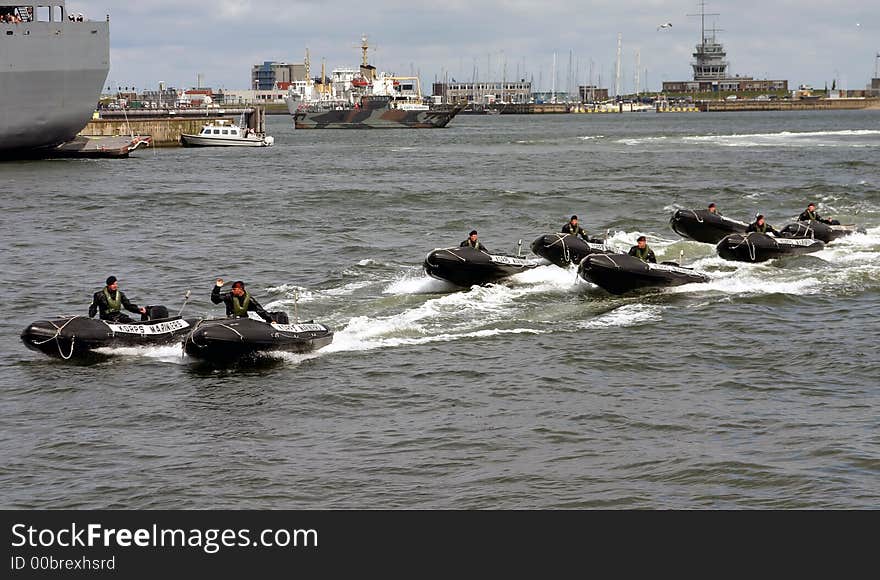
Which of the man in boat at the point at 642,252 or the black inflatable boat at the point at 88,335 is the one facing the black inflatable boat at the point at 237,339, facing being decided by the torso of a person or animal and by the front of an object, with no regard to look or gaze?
the man in boat

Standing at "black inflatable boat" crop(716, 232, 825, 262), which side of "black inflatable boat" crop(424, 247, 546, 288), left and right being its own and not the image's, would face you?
back

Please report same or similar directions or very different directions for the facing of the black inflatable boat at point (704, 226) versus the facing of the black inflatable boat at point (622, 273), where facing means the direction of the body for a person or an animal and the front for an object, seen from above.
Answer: same or similar directions

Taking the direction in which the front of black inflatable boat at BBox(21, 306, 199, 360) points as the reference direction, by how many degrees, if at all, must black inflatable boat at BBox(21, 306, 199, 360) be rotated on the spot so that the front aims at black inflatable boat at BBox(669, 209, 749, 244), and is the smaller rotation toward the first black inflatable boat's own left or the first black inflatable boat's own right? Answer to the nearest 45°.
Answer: approximately 180°

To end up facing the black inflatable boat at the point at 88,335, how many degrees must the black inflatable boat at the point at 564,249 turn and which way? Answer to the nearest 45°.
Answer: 0° — it already faces it

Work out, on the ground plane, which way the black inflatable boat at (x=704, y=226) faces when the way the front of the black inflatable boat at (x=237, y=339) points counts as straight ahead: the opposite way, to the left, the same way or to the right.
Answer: the same way

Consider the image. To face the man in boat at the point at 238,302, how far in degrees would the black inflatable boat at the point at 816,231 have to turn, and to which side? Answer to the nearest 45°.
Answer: approximately 45° to its left

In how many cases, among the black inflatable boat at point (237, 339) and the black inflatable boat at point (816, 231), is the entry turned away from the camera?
0

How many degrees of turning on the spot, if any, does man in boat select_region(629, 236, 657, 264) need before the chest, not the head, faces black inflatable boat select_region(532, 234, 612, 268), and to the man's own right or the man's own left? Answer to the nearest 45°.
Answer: approximately 90° to the man's own right

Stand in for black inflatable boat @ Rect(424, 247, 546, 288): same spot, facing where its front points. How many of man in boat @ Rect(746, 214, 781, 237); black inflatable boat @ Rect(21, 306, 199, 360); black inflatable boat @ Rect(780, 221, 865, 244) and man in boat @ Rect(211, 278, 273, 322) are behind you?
2

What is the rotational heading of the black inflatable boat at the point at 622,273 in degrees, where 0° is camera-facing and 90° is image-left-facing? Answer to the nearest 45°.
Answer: approximately 45°

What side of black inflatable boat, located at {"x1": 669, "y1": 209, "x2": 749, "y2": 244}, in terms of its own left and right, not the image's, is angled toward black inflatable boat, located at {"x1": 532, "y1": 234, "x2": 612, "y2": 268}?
front

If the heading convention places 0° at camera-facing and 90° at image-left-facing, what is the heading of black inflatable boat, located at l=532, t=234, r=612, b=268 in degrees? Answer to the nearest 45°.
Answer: approximately 45°

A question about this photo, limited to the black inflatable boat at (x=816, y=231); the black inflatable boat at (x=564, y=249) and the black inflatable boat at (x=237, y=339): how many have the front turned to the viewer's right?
0

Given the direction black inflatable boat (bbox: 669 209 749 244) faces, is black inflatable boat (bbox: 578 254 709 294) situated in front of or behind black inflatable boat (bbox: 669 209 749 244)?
in front

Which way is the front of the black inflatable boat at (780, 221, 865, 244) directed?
to the viewer's left

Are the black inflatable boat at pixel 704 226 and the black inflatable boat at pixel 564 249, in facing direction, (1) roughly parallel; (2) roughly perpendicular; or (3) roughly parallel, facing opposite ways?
roughly parallel

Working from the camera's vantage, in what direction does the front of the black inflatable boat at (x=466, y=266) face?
facing the viewer and to the left of the viewer
